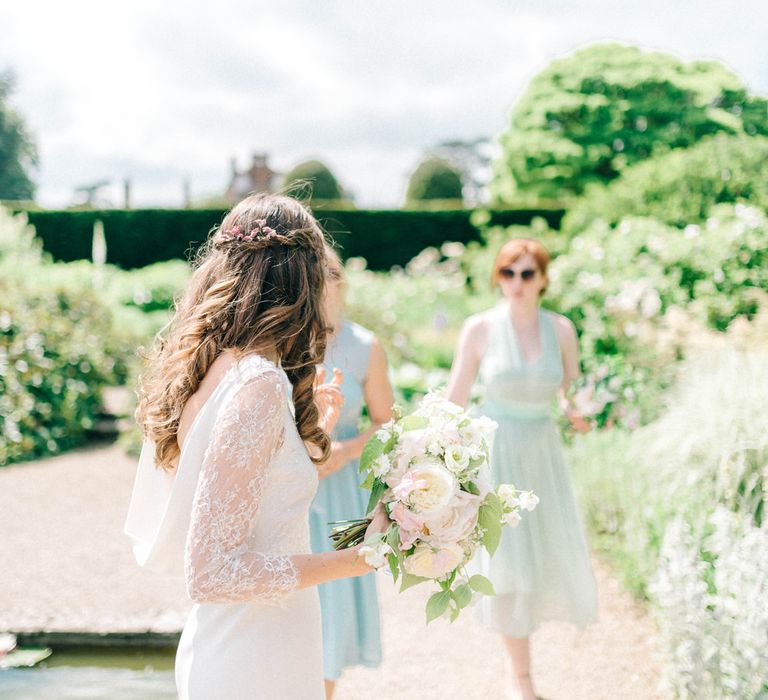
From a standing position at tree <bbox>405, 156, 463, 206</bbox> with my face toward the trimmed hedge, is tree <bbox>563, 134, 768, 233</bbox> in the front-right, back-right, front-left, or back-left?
front-left

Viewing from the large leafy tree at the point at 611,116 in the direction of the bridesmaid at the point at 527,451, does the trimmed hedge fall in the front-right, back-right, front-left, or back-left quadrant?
front-right

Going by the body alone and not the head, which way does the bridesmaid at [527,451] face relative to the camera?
toward the camera

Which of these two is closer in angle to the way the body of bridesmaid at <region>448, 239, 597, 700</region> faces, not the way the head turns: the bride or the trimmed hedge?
the bride

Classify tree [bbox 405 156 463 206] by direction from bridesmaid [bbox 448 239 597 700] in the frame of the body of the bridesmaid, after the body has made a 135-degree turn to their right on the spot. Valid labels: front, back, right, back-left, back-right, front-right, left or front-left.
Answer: front-right

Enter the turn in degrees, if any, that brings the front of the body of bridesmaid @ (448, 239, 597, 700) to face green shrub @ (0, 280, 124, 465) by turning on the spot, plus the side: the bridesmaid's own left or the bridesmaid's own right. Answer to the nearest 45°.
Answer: approximately 135° to the bridesmaid's own right

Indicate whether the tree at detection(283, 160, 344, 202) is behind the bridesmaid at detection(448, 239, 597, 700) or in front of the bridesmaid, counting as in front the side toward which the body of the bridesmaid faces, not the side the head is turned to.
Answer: behind

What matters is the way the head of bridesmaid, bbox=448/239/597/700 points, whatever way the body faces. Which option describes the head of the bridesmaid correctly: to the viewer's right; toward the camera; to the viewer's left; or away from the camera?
toward the camera

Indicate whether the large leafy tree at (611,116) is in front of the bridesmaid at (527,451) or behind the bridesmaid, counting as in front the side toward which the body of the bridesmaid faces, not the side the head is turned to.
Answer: behind

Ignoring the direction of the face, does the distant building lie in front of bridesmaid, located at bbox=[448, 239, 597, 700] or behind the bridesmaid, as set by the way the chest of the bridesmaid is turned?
behind

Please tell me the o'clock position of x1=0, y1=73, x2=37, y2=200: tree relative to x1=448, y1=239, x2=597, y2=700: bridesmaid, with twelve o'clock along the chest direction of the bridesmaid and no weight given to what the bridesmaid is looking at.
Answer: The tree is roughly at 5 o'clock from the bridesmaid.

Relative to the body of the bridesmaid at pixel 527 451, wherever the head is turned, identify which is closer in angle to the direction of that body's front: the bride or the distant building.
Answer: the bride

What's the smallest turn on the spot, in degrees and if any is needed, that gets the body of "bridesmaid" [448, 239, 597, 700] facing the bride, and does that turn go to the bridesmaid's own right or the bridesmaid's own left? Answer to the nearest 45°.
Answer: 0° — they already face them

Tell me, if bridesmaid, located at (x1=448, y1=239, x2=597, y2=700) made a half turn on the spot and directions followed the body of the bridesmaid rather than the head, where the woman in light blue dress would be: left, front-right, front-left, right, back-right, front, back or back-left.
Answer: back-left
